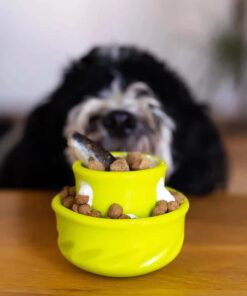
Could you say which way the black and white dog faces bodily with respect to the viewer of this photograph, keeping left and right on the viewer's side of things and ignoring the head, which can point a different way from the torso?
facing the viewer

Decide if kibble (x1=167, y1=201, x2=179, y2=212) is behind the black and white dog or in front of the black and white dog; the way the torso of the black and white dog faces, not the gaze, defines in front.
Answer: in front

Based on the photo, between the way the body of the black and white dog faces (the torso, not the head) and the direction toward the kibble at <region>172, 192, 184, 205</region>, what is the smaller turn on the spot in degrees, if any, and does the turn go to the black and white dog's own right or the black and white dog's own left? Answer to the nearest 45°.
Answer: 0° — it already faces it

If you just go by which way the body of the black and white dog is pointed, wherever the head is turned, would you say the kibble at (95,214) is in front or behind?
in front

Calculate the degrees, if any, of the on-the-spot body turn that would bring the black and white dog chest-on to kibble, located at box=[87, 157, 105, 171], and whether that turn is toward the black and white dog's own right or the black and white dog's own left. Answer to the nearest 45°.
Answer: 0° — it already faces it

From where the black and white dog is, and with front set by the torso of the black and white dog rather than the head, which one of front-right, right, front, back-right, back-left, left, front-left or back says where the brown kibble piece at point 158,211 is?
front

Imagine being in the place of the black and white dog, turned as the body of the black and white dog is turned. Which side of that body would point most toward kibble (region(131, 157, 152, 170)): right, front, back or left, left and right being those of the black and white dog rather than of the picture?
front

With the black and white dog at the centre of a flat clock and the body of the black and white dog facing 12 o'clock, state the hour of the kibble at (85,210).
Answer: The kibble is roughly at 12 o'clock from the black and white dog.

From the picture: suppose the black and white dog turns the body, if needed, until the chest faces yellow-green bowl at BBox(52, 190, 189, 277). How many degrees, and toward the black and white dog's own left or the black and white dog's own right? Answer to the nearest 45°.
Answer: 0° — it already faces it

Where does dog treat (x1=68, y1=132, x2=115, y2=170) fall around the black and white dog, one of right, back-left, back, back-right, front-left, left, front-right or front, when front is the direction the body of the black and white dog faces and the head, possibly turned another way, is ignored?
front

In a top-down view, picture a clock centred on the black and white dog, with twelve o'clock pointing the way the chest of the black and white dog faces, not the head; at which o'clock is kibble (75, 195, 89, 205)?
The kibble is roughly at 12 o'clock from the black and white dog.

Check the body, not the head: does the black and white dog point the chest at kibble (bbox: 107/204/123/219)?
yes

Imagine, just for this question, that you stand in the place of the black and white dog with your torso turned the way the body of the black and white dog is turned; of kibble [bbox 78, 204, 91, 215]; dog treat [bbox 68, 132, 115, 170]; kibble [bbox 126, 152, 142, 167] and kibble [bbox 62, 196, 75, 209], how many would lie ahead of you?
4
